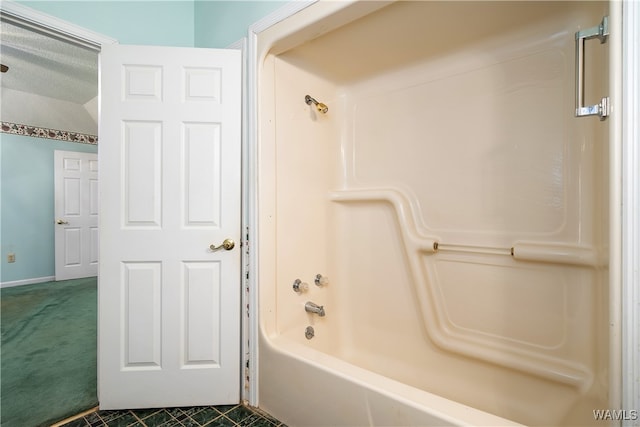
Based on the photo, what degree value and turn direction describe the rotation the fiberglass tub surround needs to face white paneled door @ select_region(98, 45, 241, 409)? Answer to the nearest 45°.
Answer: approximately 45° to its right

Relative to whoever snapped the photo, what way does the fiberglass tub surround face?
facing the viewer and to the left of the viewer

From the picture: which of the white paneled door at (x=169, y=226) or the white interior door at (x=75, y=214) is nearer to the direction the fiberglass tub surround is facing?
the white paneled door

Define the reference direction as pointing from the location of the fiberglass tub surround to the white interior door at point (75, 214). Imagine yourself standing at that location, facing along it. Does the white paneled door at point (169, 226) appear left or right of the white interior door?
left

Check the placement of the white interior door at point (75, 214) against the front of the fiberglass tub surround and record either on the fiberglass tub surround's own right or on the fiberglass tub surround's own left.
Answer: on the fiberglass tub surround's own right
